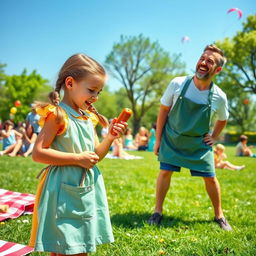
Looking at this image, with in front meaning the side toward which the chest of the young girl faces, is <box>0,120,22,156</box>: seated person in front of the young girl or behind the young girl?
behind

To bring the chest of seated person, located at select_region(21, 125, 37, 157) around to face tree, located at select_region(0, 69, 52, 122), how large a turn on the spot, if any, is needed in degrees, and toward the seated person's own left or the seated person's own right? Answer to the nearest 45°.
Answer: approximately 135° to the seated person's own right

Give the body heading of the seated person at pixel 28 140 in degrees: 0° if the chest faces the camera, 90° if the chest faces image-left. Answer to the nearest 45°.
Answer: approximately 45°

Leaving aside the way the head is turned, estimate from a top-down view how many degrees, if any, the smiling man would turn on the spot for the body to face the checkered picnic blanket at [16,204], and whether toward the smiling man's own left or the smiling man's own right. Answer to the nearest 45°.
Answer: approximately 90° to the smiling man's own right

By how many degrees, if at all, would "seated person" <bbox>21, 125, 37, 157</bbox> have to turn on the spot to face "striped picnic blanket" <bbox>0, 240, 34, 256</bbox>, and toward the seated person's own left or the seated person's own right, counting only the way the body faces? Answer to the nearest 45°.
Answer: approximately 45° to the seated person's own left

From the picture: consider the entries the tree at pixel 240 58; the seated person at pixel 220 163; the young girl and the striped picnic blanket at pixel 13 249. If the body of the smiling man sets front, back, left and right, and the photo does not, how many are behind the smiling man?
2

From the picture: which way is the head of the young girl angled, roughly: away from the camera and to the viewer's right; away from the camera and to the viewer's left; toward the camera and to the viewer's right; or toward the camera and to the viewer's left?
toward the camera and to the viewer's right
